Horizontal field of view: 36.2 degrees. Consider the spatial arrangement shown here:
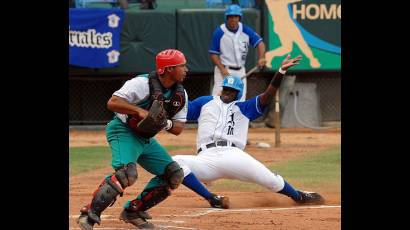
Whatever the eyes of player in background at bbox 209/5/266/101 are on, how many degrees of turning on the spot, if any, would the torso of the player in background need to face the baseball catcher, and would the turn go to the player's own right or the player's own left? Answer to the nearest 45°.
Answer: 0° — they already face them

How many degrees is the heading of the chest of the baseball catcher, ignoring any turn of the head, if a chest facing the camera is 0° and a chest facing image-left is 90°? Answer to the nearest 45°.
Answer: approximately 315°

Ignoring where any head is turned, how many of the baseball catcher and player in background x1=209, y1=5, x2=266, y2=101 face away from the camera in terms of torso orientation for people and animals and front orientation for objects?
0

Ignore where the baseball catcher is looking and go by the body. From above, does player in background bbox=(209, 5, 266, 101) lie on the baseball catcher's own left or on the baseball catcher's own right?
on the baseball catcher's own left

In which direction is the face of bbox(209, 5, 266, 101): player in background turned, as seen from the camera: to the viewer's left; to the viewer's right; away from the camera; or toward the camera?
toward the camera

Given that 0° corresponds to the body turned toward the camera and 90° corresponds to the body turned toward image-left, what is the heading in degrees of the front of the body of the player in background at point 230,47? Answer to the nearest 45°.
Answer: approximately 0°
